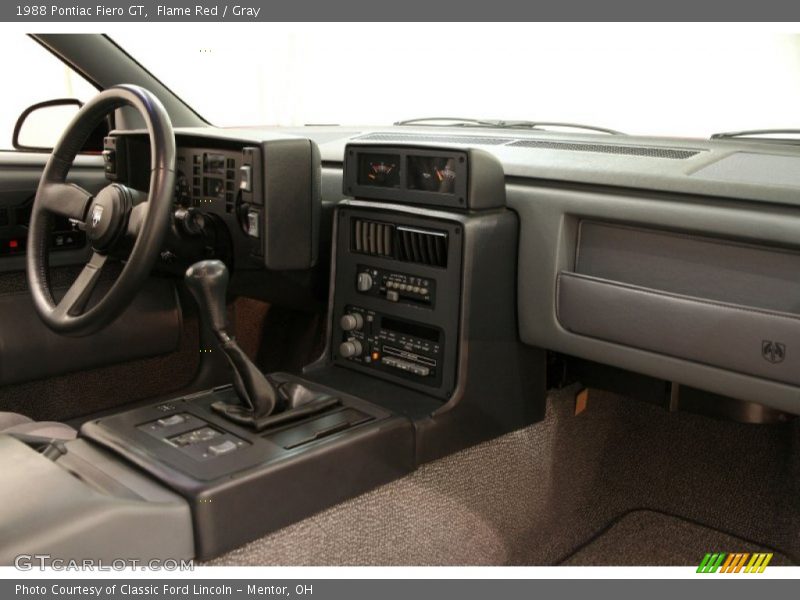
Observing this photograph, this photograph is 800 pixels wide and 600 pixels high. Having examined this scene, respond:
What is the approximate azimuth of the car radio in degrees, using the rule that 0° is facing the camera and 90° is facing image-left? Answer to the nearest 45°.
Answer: approximately 45°
